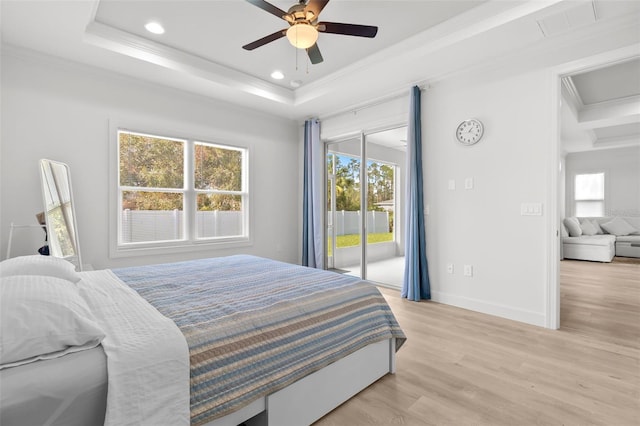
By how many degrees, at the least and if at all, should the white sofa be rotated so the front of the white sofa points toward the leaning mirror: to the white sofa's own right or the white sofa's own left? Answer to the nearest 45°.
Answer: approximately 45° to the white sofa's own right

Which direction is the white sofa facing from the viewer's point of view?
toward the camera

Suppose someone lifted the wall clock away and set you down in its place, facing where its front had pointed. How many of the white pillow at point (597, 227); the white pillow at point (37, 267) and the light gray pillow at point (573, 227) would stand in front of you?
1

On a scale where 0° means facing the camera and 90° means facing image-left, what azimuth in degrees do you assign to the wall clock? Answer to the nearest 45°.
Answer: approximately 45°

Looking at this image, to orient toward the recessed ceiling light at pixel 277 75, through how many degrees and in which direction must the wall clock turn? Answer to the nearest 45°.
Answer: approximately 45° to its right

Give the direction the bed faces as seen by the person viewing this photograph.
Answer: facing away from the viewer and to the right of the viewer

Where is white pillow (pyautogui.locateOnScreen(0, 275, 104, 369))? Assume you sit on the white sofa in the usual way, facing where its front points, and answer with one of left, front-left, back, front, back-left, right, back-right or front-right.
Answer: front

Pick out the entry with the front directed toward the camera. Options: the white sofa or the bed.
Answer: the white sofa

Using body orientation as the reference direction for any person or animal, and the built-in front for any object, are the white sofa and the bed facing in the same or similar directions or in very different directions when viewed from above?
very different directions

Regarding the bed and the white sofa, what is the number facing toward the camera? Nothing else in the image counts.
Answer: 1

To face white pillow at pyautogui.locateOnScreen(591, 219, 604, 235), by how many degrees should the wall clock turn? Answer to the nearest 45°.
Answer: approximately 180°

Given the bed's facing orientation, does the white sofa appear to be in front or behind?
in front

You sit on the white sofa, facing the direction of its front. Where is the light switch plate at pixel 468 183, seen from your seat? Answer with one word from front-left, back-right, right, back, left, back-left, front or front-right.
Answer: front
